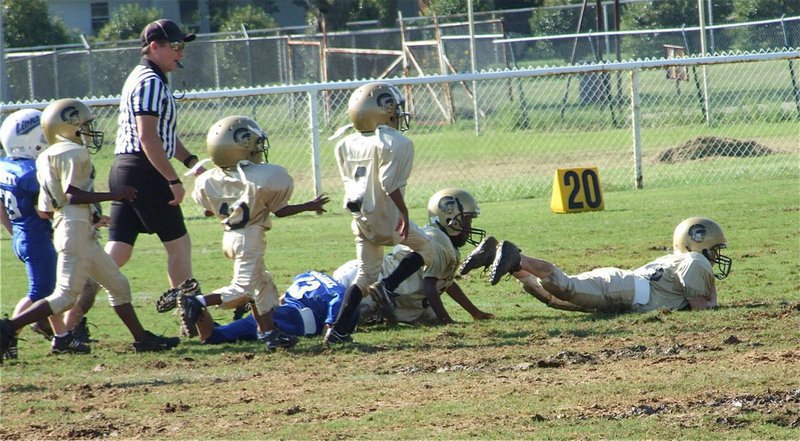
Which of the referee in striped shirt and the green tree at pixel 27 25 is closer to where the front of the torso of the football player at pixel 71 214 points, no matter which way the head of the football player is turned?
the referee in striped shirt

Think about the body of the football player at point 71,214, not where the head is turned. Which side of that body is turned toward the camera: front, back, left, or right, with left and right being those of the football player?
right

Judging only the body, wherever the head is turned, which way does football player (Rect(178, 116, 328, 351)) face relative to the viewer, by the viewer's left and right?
facing away from the viewer and to the right of the viewer

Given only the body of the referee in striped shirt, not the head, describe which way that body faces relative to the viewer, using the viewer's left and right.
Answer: facing to the right of the viewer

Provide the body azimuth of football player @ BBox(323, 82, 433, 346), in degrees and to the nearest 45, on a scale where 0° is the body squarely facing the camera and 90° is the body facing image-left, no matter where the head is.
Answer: approximately 225°

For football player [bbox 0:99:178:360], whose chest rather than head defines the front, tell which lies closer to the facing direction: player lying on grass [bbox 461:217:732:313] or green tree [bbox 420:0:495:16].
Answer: the player lying on grass

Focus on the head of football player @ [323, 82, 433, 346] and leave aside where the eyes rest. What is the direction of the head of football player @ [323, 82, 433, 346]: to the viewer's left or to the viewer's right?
to the viewer's right

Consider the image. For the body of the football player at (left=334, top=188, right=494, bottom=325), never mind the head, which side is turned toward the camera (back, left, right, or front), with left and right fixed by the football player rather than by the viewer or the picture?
right
